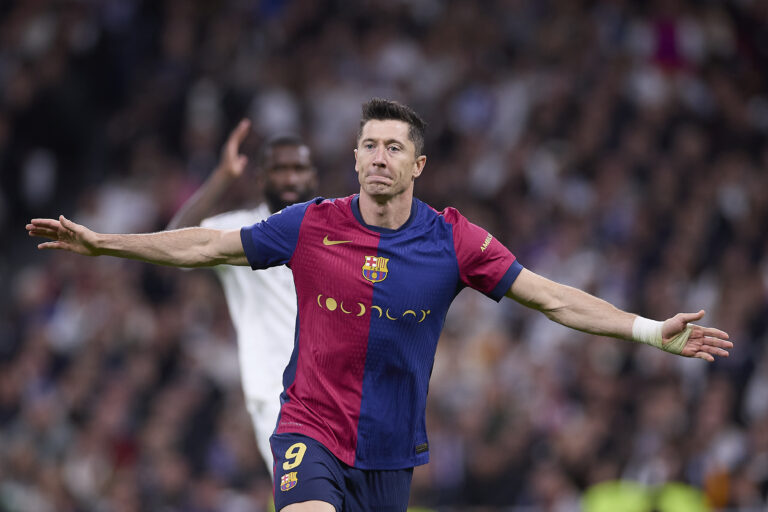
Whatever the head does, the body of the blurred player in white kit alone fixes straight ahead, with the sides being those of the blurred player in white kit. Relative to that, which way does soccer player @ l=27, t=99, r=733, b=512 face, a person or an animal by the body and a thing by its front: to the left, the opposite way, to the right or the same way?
the same way

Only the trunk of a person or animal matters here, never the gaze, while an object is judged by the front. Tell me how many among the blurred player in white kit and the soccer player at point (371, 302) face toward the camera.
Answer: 2

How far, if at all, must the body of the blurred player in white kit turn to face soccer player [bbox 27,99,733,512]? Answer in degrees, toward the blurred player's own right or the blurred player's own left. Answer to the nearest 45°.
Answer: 0° — they already face them

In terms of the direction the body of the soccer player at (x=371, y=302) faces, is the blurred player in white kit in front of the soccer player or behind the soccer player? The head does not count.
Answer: behind

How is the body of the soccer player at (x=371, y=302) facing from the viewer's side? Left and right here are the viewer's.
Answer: facing the viewer

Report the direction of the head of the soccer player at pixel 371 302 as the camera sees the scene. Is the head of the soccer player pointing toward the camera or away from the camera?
toward the camera

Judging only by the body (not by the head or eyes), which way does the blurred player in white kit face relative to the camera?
toward the camera

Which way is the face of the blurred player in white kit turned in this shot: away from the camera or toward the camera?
toward the camera
